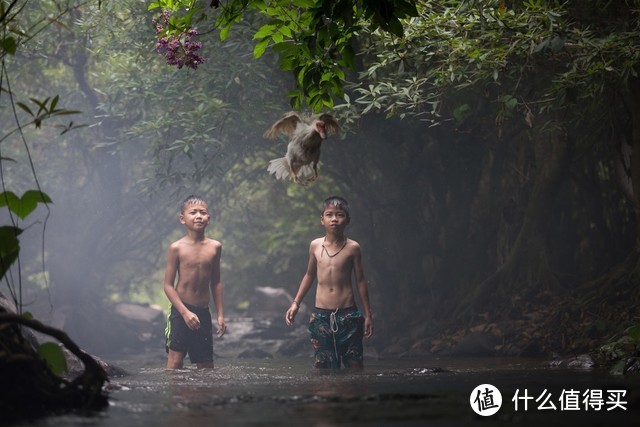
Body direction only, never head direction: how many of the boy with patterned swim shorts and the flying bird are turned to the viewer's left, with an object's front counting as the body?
0

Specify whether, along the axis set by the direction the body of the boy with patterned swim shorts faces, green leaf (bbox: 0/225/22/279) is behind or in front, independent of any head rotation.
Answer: in front

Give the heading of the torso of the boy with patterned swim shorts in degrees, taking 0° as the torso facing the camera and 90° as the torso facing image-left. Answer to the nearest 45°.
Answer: approximately 0°

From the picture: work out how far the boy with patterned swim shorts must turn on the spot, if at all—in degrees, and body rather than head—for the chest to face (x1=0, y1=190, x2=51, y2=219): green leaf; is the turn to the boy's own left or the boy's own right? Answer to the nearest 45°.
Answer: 0° — they already face it

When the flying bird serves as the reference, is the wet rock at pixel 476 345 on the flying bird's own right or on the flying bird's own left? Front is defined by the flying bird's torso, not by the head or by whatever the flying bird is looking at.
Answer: on the flying bird's own left

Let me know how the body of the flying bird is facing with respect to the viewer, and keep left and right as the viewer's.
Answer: facing the viewer and to the right of the viewer

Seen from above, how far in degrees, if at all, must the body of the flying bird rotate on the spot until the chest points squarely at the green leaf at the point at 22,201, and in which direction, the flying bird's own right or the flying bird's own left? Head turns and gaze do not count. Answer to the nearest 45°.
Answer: approximately 90° to the flying bird's own right
